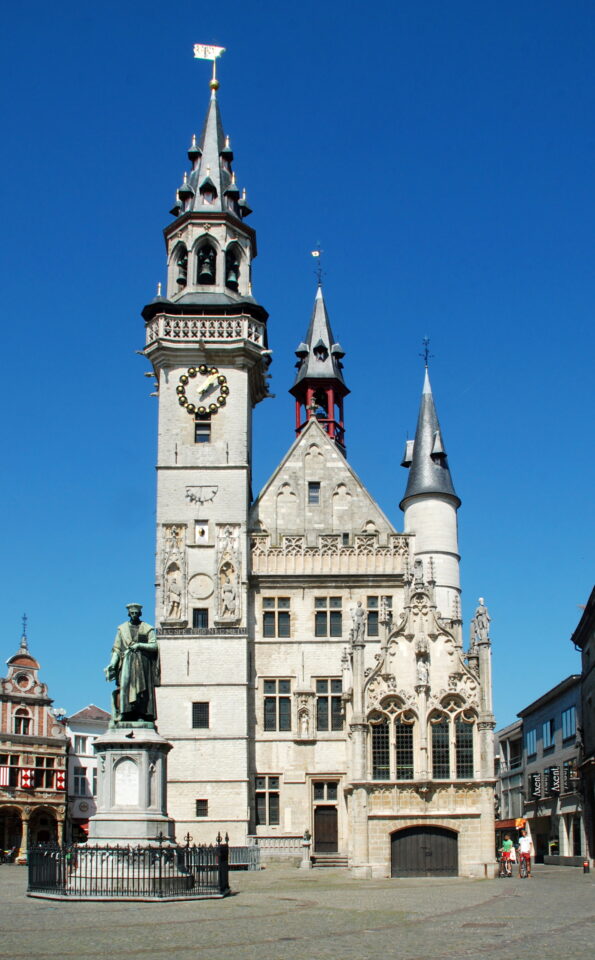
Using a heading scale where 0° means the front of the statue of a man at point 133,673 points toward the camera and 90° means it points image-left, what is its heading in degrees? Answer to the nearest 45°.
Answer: approximately 0°

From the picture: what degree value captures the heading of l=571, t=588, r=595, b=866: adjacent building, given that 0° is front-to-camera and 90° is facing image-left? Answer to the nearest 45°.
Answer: approximately 90°

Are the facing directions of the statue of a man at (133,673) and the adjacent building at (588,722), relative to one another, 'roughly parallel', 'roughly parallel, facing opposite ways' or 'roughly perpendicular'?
roughly perpendicular

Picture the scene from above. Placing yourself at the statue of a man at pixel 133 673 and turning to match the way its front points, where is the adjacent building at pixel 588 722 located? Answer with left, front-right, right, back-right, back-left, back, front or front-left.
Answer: back-left

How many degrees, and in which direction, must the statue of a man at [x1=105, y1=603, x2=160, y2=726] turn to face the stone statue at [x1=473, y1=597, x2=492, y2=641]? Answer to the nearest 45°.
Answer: approximately 135° to its left

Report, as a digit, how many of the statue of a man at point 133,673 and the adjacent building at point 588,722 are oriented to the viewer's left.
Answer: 1
